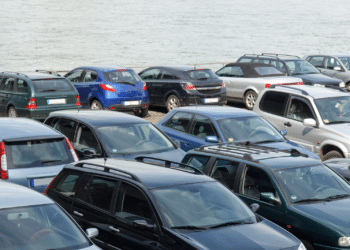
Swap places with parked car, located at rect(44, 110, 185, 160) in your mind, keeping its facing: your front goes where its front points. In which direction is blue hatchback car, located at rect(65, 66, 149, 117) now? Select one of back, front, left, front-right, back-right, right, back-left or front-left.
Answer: back-left

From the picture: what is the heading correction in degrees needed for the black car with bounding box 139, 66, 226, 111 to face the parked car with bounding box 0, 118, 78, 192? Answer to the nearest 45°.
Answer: approximately 135° to its left

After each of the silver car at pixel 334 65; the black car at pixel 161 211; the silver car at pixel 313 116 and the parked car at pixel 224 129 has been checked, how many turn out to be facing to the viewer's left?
0

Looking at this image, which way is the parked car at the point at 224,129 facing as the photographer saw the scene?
facing the viewer and to the right of the viewer

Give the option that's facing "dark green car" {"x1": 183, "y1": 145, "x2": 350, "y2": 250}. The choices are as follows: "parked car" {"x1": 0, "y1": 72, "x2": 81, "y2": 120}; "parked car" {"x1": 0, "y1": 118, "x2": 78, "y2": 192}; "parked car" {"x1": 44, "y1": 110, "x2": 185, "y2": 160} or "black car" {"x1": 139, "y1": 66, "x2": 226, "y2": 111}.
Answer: "parked car" {"x1": 44, "y1": 110, "x2": 185, "y2": 160}

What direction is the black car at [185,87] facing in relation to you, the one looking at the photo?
facing away from the viewer and to the left of the viewer

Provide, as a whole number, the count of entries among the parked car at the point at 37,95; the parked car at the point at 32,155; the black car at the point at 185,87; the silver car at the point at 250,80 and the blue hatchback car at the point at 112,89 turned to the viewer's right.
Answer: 0

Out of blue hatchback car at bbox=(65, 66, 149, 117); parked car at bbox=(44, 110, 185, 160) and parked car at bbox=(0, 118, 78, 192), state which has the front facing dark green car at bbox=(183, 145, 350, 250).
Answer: parked car at bbox=(44, 110, 185, 160)

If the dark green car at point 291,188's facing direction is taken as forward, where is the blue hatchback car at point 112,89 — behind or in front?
behind

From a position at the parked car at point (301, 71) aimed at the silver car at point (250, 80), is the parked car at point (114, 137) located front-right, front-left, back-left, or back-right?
front-left

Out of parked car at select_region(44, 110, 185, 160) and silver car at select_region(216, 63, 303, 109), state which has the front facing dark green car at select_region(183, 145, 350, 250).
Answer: the parked car

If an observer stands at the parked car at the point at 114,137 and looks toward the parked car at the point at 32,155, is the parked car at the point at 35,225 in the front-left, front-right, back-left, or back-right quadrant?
front-left

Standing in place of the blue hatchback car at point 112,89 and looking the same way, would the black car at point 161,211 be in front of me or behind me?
behind

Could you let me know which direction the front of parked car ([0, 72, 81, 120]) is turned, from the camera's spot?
facing away from the viewer and to the left of the viewer

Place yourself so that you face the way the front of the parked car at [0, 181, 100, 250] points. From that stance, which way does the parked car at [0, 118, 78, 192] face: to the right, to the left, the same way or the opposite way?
the opposite way

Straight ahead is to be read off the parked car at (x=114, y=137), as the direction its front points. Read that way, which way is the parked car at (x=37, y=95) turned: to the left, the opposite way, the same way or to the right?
the opposite way

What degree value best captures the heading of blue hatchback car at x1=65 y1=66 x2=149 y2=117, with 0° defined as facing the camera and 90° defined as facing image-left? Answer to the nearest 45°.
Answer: approximately 135°
